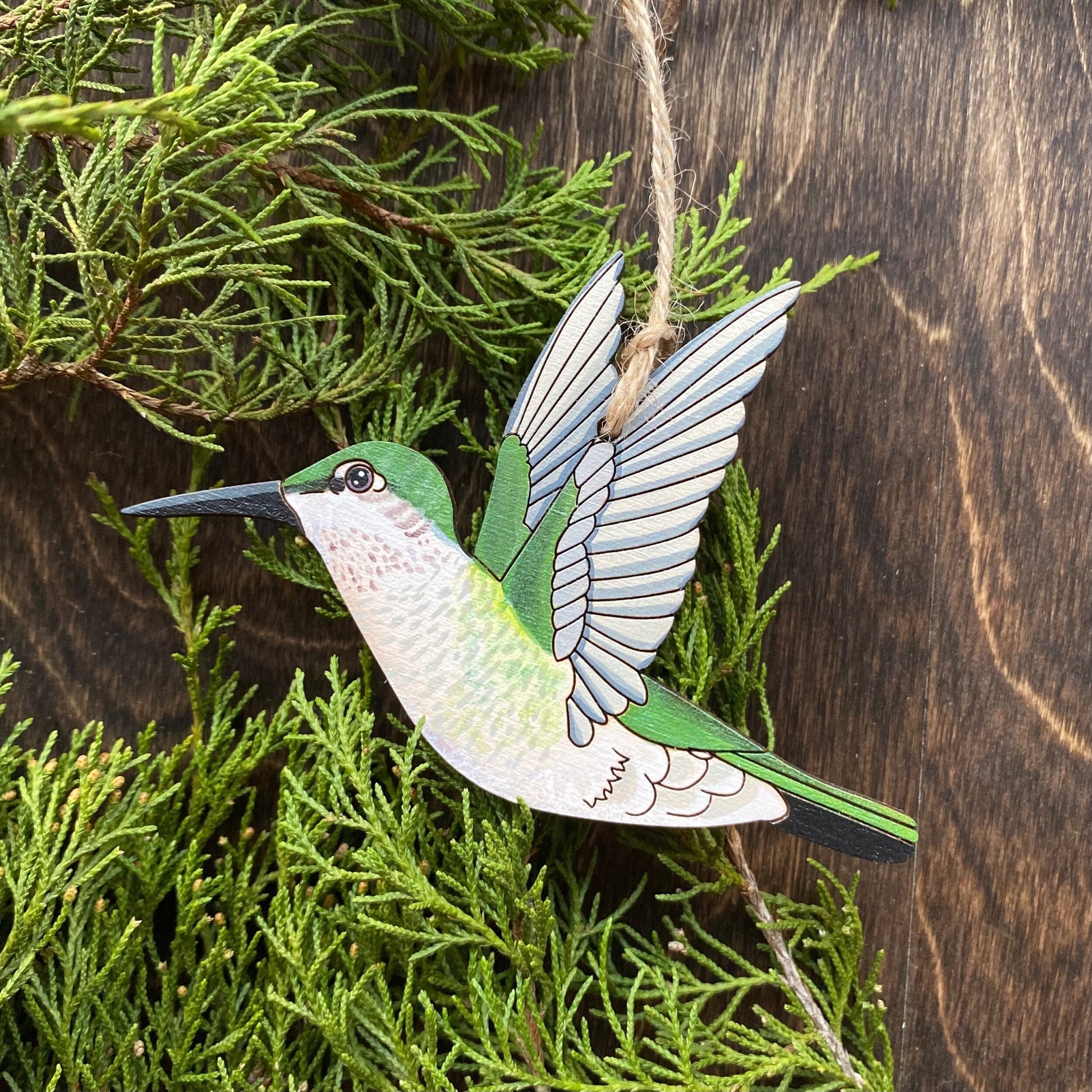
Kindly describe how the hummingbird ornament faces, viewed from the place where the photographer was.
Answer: facing to the left of the viewer
